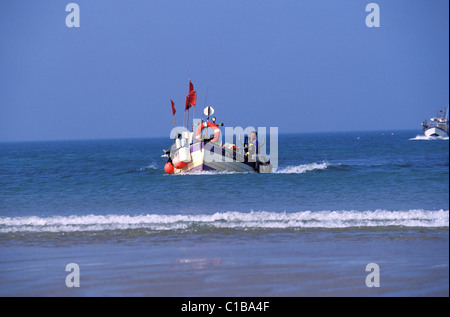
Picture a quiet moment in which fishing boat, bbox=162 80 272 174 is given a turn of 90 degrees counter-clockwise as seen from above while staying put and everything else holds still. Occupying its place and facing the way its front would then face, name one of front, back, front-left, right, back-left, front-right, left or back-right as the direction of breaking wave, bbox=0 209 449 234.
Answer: front-right

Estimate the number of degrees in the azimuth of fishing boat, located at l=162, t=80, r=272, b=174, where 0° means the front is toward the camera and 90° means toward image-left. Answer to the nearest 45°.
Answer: approximately 45°
